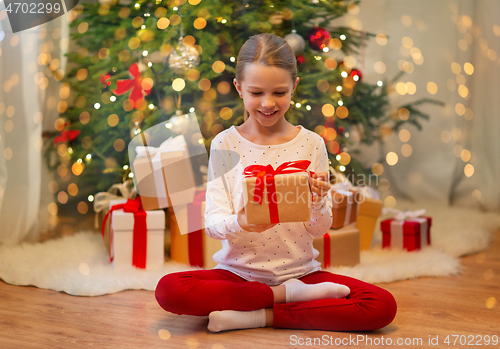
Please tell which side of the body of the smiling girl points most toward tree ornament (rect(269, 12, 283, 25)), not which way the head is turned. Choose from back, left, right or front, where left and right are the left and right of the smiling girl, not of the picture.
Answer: back

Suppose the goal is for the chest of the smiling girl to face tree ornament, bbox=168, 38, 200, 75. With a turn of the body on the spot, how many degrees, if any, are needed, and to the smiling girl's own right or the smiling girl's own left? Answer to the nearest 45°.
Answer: approximately 180°

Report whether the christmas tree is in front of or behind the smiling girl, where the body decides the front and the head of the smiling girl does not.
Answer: behind

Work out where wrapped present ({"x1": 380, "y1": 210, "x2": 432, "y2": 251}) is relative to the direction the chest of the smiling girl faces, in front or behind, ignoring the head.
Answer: behind

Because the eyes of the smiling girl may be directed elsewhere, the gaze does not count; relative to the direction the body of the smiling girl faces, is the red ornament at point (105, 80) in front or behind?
behind

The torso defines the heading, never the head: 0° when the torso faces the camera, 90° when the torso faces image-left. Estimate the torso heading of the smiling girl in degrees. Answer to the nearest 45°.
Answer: approximately 0°

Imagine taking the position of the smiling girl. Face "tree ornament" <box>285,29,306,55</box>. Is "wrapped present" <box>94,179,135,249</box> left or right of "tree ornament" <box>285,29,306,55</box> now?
left

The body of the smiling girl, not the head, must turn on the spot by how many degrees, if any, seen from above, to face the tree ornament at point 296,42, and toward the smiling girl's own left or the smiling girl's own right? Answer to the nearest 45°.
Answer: approximately 180°
